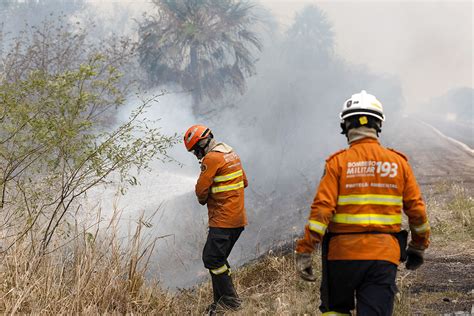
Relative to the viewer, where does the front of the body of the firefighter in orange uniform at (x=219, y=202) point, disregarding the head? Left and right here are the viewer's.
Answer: facing away from the viewer and to the left of the viewer

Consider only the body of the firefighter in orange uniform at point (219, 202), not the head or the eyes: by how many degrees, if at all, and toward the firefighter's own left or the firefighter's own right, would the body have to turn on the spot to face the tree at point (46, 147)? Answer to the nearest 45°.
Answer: approximately 45° to the firefighter's own left

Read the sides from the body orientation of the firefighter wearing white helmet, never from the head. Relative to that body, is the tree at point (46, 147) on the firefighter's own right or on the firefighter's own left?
on the firefighter's own left

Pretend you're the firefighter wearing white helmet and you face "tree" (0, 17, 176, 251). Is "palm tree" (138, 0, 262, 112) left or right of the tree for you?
right

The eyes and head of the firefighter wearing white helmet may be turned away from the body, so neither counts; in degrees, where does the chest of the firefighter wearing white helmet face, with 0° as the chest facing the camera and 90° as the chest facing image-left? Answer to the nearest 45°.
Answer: approximately 180°

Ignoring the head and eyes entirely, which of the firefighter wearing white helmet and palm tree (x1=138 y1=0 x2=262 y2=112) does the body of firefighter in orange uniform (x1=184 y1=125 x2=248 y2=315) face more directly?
the palm tree

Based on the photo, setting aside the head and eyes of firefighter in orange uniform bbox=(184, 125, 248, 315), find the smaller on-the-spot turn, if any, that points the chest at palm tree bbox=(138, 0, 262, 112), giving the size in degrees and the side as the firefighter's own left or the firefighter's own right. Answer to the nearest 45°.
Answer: approximately 45° to the firefighter's own right

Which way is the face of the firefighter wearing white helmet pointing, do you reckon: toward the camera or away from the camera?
away from the camera
